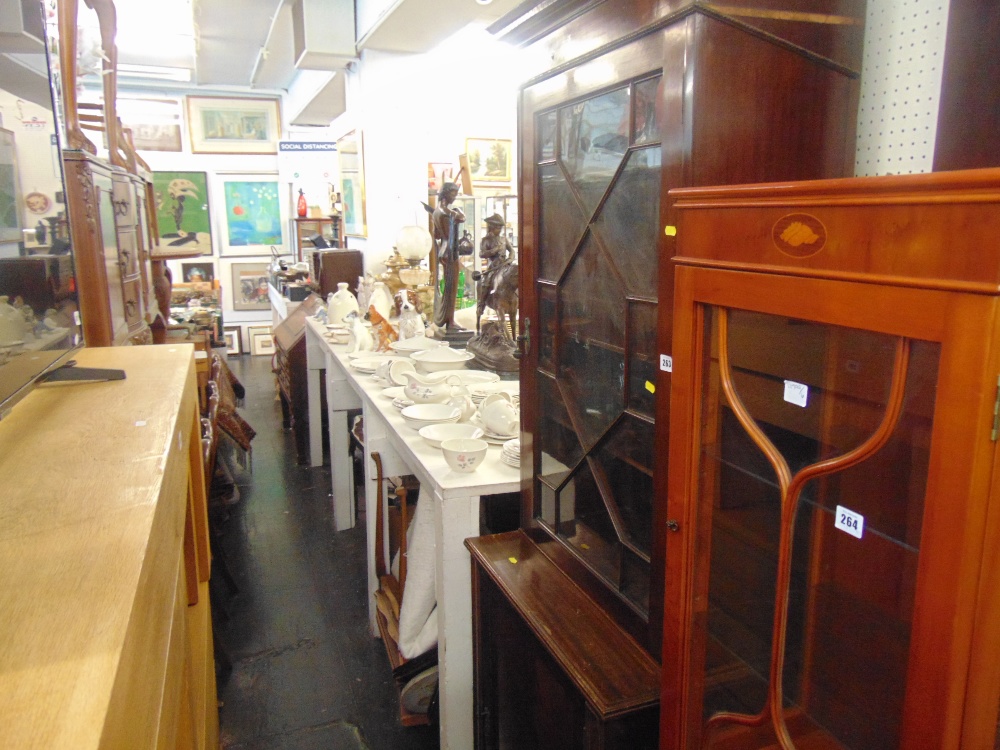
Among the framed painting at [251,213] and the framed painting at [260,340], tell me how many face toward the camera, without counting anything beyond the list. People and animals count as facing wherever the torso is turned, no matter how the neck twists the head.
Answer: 2

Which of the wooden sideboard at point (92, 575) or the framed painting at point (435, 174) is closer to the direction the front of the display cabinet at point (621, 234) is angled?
the wooden sideboard

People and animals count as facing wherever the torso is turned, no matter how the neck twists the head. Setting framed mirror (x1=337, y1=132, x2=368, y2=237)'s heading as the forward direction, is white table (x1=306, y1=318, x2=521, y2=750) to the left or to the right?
on its left

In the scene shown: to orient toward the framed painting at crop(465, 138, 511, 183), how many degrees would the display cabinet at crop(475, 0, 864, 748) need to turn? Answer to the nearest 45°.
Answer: approximately 135° to its right

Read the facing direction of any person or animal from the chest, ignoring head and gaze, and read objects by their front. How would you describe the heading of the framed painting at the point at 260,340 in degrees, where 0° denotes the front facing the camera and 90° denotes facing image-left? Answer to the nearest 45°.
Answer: approximately 0°

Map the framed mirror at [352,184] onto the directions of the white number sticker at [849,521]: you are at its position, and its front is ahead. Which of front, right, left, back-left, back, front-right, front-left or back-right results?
back-right

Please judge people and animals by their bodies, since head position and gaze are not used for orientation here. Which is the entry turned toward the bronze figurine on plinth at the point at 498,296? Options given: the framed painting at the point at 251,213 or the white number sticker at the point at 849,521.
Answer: the framed painting
